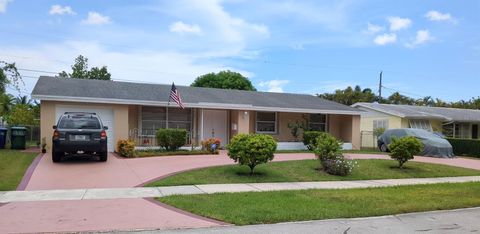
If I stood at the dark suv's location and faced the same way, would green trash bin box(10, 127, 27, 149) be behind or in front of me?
in front

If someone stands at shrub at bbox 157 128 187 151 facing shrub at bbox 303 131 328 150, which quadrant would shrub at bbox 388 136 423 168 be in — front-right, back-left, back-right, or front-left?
front-right

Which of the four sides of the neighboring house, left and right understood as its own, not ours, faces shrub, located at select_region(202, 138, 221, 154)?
right

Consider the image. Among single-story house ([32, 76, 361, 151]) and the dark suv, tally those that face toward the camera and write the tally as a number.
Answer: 1

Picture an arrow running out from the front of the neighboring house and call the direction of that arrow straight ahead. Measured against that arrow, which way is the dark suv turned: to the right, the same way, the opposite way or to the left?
the opposite way

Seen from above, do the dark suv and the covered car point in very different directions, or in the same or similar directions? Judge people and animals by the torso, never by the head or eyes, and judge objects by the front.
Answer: very different directions

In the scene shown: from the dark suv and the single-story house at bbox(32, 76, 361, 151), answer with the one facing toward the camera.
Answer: the single-story house

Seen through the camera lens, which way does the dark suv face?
facing away from the viewer

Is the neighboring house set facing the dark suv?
no

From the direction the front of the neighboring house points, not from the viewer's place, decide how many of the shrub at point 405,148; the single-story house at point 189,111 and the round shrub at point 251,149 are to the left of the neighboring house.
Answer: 0

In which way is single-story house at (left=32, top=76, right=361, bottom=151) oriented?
toward the camera

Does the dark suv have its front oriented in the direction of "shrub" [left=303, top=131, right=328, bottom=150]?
no

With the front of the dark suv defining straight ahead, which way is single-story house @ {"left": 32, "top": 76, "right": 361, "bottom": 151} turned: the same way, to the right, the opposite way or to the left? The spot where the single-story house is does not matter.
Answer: the opposite way

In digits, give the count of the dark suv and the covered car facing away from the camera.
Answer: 1

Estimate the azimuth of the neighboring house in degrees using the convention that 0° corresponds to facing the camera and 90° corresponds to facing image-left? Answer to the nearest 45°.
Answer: approximately 315°
